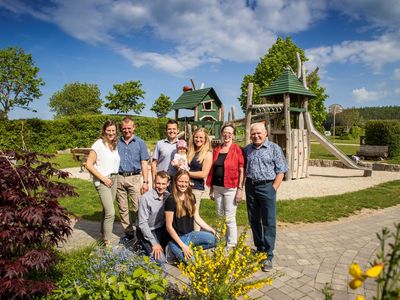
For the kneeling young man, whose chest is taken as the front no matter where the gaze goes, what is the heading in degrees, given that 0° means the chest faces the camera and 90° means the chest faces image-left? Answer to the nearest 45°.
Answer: approximately 315°

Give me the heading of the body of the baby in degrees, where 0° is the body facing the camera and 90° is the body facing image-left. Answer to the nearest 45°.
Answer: approximately 0°

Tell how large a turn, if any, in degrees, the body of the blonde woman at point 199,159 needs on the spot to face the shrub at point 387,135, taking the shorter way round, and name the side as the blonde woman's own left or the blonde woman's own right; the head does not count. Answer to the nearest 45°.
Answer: approximately 180°

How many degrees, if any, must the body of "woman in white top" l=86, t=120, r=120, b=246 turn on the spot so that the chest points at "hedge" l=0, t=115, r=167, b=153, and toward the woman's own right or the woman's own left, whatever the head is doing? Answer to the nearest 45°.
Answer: approximately 135° to the woman's own left

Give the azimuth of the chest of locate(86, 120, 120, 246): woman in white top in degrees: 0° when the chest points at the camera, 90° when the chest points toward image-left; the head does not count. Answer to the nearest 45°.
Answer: approximately 315°

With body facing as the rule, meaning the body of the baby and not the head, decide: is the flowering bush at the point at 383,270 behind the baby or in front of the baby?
in front

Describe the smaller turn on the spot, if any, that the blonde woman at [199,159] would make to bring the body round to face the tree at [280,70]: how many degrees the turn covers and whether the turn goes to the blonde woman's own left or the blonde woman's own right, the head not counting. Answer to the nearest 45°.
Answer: approximately 135° to the blonde woman's own right

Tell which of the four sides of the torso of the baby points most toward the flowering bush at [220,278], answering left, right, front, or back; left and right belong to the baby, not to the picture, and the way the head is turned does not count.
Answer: front

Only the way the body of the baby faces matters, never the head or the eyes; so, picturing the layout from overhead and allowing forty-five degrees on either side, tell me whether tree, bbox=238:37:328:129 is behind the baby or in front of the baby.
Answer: behind

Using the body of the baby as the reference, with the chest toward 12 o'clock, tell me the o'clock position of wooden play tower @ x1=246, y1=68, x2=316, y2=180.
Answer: The wooden play tower is roughly at 7 o'clock from the baby.

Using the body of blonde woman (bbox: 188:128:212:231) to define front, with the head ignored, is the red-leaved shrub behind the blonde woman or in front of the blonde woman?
in front
